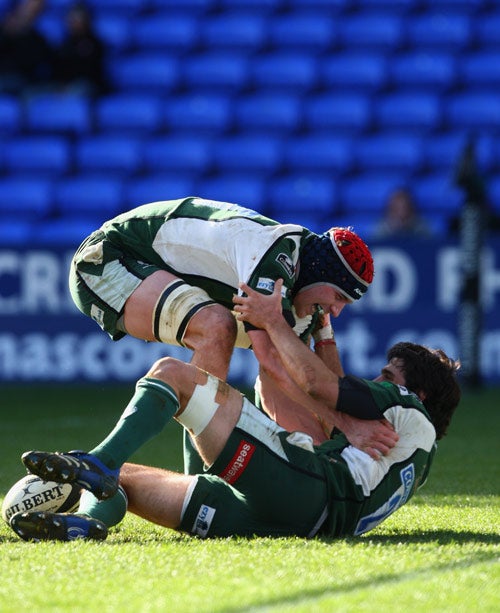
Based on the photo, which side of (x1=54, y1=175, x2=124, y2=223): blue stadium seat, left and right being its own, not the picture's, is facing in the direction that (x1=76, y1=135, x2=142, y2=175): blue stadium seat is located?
back

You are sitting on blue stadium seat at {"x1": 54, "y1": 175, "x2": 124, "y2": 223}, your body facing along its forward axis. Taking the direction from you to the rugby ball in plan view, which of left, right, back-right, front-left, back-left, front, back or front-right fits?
front

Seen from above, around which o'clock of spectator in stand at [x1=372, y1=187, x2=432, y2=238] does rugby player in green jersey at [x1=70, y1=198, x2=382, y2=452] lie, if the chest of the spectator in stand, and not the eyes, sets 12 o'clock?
The rugby player in green jersey is roughly at 12 o'clock from the spectator in stand.

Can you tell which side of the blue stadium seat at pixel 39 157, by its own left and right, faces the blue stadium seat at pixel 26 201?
front

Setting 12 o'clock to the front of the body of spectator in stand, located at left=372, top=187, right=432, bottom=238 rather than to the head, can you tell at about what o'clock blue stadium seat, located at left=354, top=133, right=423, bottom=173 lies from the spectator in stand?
The blue stadium seat is roughly at 6 o'clock from the spectator in stand.

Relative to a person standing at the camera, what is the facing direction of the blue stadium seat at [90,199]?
facing the viewer

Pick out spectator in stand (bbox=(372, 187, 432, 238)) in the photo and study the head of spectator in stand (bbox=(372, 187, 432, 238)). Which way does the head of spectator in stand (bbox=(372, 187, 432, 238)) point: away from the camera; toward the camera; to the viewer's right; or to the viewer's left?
toward the camera

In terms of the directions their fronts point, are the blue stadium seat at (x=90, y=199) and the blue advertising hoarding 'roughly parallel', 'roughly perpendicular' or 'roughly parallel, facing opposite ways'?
roughly parallel

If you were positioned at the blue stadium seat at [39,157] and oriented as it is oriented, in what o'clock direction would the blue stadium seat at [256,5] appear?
the blue stadium seat at [256,5] is roughly at 8 o'clock from the blue stadium seat at [39,157].

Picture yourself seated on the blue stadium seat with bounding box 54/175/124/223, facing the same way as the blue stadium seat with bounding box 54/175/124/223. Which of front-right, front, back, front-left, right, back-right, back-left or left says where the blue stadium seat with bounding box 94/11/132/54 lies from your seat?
back

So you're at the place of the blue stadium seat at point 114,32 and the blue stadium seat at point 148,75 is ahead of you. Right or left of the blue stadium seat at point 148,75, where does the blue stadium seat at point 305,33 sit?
left

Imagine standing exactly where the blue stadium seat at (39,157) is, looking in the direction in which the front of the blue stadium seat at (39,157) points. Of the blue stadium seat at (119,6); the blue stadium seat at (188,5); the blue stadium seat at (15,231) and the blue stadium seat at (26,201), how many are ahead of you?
2

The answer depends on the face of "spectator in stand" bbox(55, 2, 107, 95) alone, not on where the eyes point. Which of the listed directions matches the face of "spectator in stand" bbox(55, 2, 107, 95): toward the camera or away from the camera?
toward the camera

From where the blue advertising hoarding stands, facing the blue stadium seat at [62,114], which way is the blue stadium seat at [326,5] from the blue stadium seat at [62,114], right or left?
right

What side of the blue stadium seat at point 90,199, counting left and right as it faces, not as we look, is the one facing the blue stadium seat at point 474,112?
left

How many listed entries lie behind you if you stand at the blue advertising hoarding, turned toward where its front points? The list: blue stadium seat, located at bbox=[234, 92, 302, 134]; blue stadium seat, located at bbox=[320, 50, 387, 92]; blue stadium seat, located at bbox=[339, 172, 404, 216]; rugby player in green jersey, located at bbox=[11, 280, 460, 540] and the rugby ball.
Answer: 3

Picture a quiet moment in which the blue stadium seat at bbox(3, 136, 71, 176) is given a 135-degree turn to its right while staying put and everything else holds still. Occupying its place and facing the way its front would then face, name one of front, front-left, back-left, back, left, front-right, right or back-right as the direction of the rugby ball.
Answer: back-left

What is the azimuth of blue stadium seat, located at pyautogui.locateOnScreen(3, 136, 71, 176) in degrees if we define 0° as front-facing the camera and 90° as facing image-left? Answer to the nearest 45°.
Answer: approximately 0°

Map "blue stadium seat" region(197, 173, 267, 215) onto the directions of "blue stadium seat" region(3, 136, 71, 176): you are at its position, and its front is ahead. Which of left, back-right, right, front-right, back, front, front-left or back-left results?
front-left
